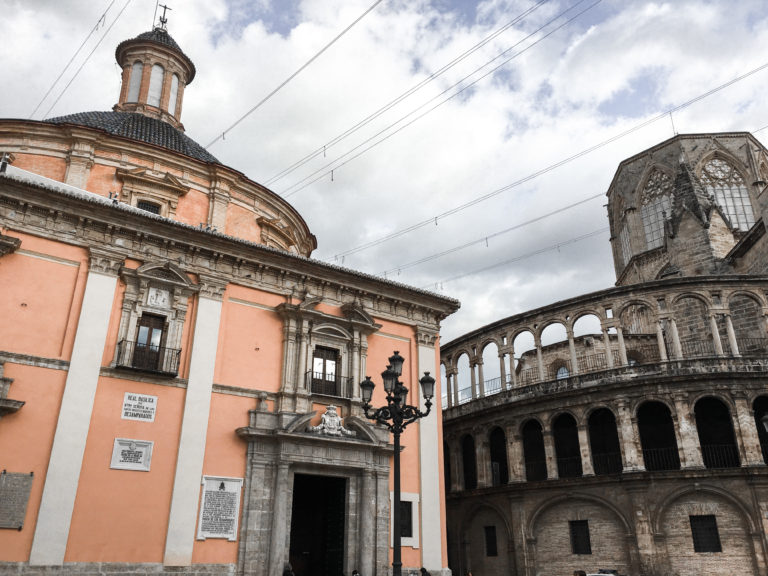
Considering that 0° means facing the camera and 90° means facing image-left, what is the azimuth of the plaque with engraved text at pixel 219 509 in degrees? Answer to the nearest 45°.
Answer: approximately 0°
